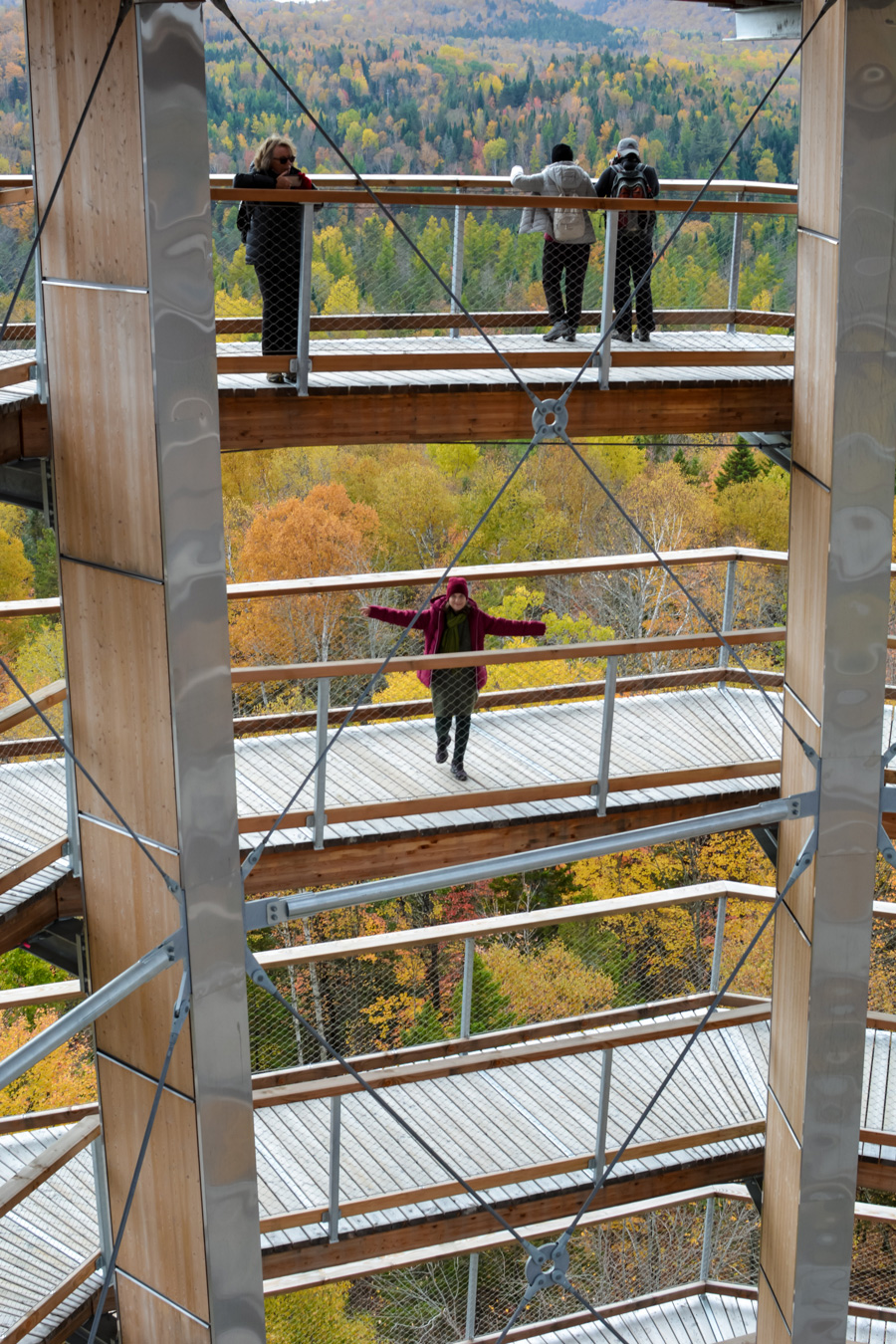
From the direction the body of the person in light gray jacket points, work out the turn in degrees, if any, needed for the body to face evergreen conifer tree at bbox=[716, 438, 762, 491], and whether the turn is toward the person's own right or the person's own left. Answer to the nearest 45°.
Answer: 0° — they already face it

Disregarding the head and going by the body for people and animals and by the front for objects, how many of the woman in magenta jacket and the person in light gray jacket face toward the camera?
1

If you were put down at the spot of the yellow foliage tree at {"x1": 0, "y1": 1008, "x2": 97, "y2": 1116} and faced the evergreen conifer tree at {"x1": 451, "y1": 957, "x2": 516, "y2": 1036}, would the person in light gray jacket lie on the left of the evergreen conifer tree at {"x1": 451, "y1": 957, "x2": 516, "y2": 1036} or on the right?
right

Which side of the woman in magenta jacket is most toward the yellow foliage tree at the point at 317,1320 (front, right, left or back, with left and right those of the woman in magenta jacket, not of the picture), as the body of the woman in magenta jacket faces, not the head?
back

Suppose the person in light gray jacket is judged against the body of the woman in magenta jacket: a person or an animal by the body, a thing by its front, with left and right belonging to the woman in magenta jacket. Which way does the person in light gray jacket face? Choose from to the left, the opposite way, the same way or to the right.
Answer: the opposite way

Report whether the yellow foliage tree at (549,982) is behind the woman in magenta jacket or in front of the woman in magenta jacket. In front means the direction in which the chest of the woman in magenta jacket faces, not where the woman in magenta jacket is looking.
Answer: behind

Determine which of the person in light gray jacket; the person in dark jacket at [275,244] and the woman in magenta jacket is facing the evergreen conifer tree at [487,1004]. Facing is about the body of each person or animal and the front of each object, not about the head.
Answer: the person in light gray jacket

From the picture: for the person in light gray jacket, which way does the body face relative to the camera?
away from the camera

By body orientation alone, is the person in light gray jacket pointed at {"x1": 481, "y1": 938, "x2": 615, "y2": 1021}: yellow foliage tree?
yes

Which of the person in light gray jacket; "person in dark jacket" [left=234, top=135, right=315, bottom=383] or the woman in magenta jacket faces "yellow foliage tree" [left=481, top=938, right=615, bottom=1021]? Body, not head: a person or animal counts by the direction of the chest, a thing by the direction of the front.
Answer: the person in light gray jacket
